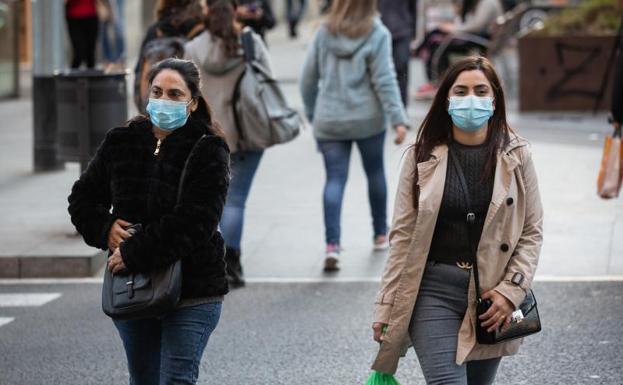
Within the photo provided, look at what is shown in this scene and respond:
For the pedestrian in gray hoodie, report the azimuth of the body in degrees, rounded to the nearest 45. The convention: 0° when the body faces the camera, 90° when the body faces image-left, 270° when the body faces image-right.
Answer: approximately 180°

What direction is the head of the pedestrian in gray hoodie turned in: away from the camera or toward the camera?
away from the camera

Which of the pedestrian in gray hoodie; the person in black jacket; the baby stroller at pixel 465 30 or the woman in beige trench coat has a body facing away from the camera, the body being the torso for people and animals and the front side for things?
the pedestrian in gray hoodie

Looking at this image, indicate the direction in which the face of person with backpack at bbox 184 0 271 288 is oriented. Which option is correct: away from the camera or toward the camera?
away from the camera

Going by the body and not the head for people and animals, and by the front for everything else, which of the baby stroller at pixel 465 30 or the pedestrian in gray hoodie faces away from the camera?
the pedestrian in gray hoodie

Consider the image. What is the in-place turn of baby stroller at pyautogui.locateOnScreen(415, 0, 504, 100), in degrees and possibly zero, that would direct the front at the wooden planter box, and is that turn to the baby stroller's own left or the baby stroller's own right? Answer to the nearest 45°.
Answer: approximately 135° to the baby stroller's own left

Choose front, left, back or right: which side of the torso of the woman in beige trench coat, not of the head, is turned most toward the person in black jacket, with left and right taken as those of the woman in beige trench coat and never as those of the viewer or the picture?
right
